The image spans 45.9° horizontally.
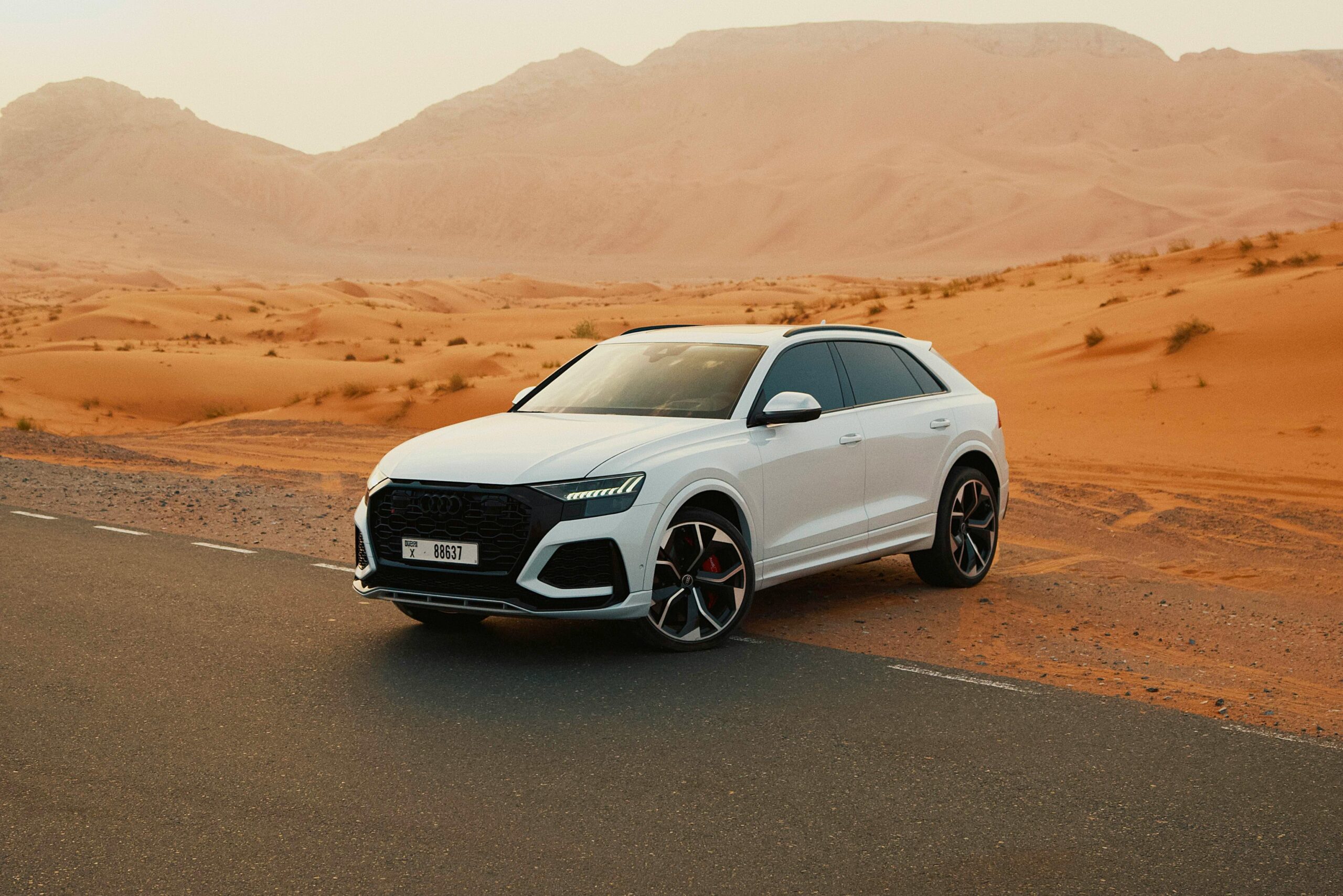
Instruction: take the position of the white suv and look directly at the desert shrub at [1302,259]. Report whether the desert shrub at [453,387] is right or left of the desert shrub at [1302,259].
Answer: left

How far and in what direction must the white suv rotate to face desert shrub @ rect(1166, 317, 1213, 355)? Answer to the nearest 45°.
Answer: approximately 180°

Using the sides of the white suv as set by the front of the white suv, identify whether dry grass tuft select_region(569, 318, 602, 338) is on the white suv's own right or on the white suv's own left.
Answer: on the white suv's own right

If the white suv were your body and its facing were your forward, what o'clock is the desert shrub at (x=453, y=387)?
The desert shrub is roughly at 4 o'clock from the white suv.

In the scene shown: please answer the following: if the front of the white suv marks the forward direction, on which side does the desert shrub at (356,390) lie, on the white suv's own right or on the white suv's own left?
on the white suv's own right

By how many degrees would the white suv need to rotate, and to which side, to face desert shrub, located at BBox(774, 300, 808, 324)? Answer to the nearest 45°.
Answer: approximately 135° to its right

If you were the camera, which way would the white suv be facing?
facing the viewer and to the left of the viewer

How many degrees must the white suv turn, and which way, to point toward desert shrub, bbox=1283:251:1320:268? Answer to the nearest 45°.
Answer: approximately 180°
